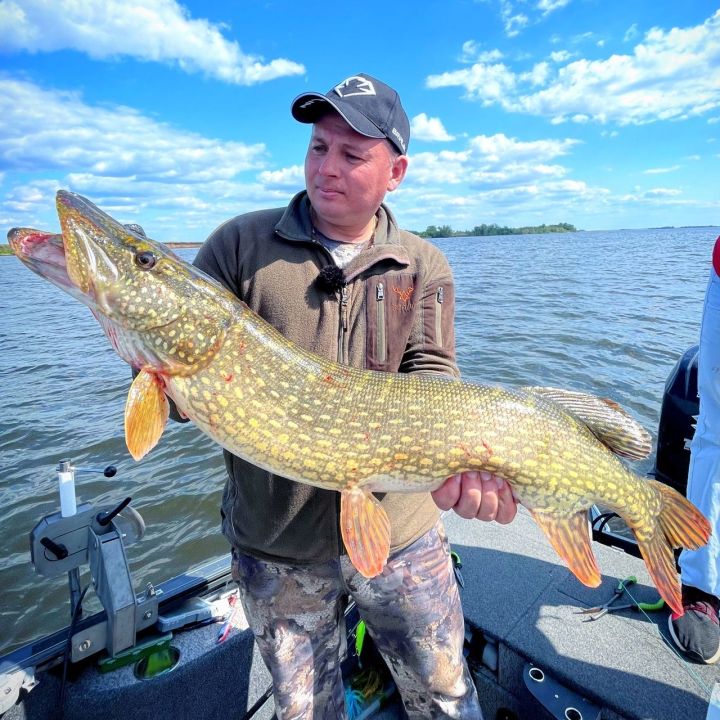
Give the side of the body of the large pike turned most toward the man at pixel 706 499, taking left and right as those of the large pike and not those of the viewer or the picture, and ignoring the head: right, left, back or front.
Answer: back

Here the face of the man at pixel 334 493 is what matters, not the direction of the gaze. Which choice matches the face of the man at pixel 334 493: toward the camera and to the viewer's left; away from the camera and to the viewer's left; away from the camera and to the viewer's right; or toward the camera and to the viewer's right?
toward the camera and to the viewer's left

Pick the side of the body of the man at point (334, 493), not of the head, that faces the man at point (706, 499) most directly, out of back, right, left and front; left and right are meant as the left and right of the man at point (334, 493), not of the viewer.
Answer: left

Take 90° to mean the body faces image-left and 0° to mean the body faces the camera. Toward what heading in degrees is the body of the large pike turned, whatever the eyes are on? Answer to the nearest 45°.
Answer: approximately 90°

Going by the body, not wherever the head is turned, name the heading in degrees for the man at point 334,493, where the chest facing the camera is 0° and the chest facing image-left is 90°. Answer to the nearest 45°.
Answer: approximately 0°
